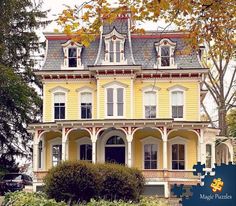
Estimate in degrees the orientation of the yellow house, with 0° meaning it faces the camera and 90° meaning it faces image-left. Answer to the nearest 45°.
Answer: approximately 0°

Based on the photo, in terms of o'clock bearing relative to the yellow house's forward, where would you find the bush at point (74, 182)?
The bush is roughly at 12 o'clock from the yellow house.

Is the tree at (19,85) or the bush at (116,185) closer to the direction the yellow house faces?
the bush

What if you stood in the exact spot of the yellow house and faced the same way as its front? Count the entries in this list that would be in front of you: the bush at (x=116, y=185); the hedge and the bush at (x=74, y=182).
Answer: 3

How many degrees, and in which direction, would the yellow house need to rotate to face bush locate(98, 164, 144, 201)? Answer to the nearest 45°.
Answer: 0° — it already faces it

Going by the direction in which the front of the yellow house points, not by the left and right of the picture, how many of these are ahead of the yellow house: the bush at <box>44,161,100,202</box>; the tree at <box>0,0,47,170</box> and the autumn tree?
2

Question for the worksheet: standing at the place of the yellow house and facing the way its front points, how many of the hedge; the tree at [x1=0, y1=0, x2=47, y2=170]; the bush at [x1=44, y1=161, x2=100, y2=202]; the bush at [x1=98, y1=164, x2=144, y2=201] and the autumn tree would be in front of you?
4

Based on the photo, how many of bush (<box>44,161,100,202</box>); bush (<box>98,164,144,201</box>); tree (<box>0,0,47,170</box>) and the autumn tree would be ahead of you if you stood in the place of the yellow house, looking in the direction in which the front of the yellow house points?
3
